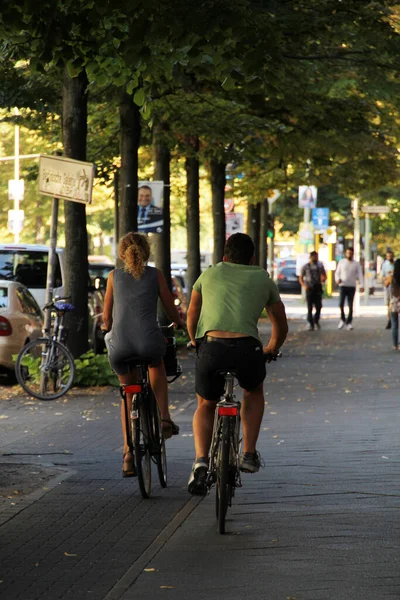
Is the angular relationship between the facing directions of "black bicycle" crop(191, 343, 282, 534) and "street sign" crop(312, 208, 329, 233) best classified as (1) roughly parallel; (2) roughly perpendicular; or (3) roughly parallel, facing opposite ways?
roughly parallel, facing opposite ways

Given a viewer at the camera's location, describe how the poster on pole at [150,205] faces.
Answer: facing the viewer

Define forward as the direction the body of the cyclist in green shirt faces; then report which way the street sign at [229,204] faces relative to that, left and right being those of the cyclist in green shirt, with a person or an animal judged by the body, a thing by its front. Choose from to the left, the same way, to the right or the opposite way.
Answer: the opposite way

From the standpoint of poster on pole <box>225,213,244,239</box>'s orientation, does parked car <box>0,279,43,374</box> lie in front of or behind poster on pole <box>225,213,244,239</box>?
in front

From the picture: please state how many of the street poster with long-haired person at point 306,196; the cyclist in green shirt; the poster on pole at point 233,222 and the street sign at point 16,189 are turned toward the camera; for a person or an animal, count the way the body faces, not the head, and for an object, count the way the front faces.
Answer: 3

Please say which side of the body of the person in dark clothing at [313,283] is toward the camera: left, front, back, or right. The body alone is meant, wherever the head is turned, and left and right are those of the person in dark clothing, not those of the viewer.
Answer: front

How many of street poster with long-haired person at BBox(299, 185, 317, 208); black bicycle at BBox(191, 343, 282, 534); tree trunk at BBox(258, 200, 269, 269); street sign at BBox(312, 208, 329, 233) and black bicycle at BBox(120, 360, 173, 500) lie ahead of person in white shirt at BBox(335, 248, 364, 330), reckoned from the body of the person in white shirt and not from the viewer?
2

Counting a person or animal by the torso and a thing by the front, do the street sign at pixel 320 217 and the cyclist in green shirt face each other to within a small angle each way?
yes

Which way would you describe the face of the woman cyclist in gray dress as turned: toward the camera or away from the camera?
away from the camera

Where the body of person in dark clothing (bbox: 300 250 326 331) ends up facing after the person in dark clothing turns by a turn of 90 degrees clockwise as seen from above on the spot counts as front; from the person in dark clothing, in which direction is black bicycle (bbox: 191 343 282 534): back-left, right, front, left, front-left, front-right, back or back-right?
left

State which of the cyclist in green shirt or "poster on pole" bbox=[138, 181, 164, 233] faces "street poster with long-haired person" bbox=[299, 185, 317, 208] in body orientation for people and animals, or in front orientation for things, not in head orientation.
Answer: the cyclist in green shirt

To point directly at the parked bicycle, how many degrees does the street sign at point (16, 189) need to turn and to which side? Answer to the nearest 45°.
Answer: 0° — it already faces it

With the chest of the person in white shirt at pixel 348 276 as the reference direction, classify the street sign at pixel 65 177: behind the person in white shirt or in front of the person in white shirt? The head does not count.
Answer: in front

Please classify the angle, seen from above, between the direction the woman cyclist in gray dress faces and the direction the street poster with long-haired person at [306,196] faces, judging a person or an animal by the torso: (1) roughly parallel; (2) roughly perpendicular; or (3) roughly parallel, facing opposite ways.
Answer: roughly parallel, facing opposite ways

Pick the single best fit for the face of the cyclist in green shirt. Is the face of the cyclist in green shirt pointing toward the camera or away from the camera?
away from the camera

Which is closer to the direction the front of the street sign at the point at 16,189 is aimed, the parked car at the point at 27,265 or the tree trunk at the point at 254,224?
the parked car

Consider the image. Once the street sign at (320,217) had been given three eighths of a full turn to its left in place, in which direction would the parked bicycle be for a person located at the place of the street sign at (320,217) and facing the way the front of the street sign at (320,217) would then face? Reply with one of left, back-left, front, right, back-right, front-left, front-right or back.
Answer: back-right

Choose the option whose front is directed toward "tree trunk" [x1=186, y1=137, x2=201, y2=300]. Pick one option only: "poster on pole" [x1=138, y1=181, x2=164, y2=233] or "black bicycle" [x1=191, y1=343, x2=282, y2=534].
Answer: the black bicycle

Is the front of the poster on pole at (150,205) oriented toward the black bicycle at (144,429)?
yes
